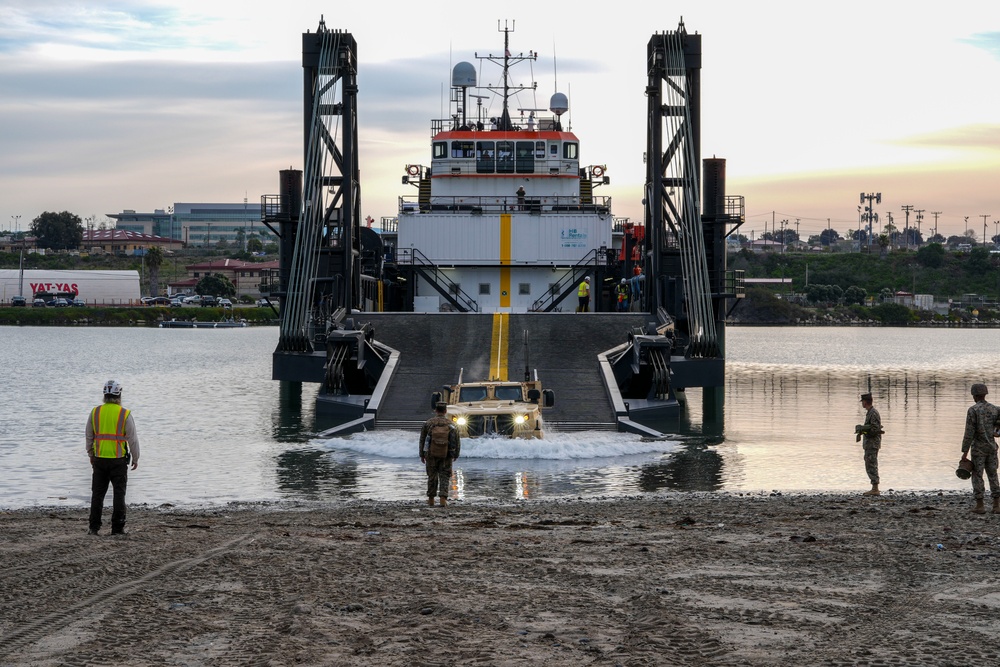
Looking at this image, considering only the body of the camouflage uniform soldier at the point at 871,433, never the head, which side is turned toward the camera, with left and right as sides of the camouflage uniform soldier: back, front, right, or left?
left

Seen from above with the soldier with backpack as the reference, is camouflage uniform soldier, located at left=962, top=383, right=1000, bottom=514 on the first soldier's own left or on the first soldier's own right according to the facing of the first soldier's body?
on the first soldier's own right

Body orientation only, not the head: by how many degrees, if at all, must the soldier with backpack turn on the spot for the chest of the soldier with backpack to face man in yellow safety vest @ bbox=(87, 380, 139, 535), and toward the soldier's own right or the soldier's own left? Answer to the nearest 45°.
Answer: approximately 135° to the soldier's own left

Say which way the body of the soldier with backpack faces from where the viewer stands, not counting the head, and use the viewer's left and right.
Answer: facing away from the viewer

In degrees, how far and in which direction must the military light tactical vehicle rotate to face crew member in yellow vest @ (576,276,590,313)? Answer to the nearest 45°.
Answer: approximately 180°

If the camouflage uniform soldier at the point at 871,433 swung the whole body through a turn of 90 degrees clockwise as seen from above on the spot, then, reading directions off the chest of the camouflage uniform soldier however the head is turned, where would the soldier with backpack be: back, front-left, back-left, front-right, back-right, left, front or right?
back-left

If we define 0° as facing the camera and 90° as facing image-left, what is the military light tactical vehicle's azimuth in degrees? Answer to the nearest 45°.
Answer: approximately 0°

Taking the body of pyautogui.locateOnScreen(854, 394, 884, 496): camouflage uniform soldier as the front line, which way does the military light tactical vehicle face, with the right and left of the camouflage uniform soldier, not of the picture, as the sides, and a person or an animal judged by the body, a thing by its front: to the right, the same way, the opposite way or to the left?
to the left

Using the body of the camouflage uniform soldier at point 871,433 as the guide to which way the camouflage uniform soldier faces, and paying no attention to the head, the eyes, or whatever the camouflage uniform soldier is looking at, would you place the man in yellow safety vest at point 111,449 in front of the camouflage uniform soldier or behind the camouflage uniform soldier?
in front

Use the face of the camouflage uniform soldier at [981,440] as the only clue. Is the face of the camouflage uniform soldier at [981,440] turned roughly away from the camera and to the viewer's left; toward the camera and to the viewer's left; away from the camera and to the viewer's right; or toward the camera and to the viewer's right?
away from the camera and to the viewer's left
